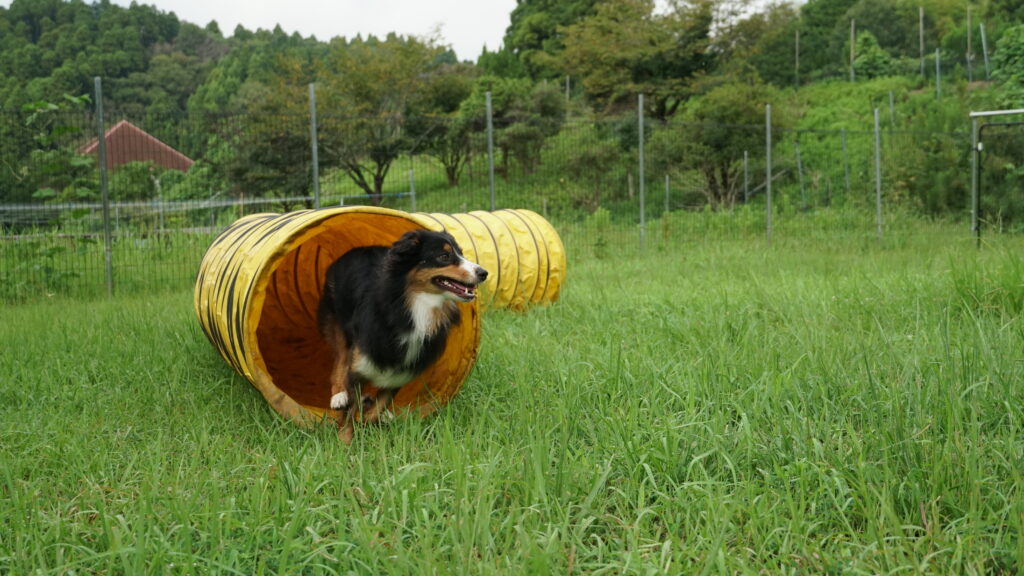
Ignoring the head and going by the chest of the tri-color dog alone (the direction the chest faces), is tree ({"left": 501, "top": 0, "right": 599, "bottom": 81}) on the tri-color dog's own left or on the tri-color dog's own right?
on the tri-color dog's own left

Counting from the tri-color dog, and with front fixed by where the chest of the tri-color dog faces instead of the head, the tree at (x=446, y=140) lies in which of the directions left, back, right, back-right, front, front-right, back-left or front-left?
back-left

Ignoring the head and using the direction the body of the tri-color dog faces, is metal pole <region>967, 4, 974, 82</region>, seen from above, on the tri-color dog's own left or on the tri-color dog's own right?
on the tri-color dog's own left

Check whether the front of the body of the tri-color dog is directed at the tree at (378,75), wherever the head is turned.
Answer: no

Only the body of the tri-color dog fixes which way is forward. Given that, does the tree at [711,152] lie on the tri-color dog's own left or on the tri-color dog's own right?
on the tri-color dog's own left

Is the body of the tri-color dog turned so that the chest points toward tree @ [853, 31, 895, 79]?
no

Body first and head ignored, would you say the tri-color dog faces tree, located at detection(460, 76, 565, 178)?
no

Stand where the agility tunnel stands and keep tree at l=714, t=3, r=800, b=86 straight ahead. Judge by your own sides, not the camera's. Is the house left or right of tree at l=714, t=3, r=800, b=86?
left

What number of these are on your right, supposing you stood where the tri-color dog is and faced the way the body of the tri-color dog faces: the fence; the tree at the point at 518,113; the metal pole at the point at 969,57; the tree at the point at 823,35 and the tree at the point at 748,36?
0

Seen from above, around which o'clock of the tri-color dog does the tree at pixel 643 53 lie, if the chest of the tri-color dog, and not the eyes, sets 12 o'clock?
The tree is roughly at 8 o'clock from the tri-color dog.
